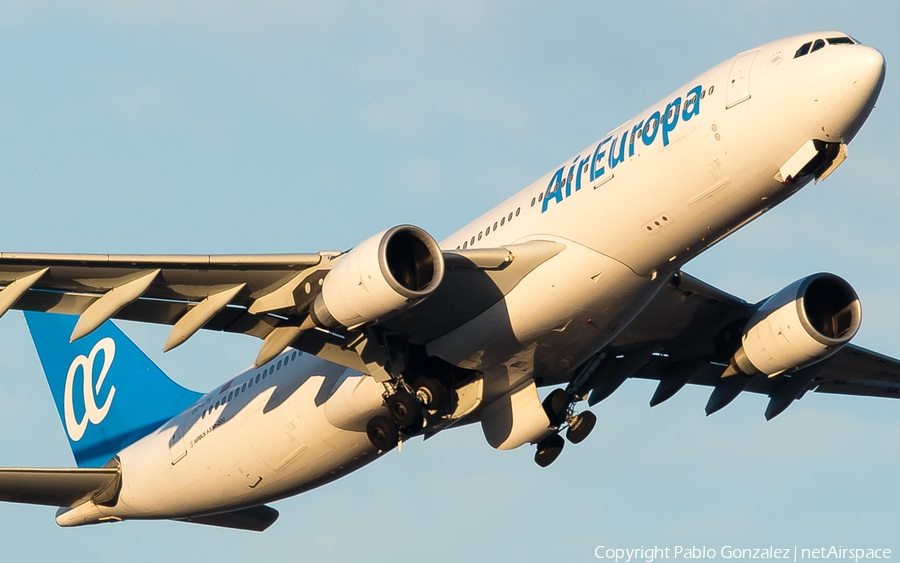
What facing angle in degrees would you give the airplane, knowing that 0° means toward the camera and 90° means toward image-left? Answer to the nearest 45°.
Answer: approximately 315°
